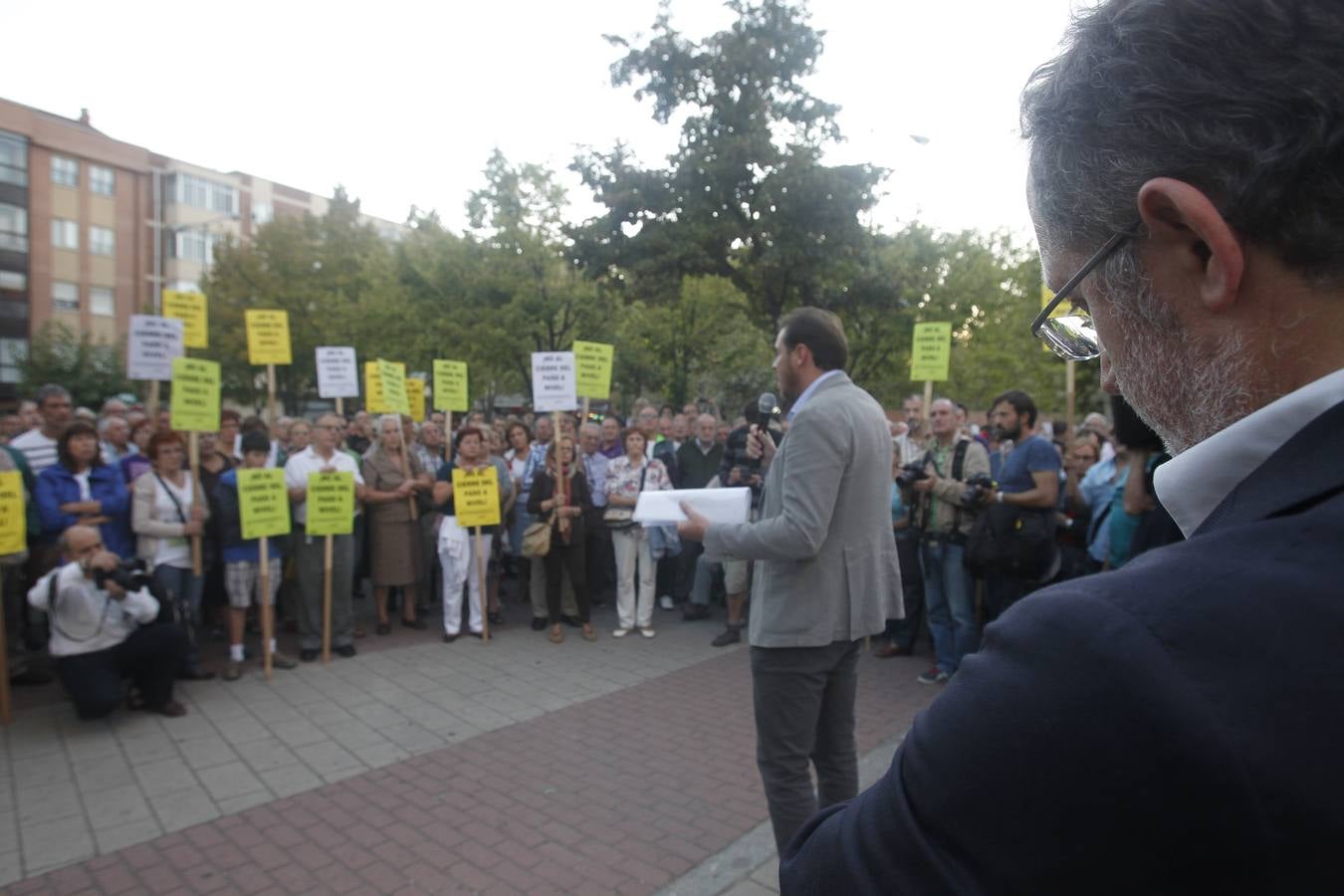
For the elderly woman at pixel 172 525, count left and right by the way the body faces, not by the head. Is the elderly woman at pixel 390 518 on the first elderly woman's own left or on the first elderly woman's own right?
on the first elderly woman's own left

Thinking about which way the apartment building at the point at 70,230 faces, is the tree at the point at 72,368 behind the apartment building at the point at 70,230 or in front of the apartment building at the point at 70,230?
in front

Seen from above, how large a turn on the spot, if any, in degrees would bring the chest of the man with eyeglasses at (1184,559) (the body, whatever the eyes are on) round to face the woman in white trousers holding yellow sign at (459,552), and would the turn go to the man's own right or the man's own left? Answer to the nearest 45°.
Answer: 0° — they already face them

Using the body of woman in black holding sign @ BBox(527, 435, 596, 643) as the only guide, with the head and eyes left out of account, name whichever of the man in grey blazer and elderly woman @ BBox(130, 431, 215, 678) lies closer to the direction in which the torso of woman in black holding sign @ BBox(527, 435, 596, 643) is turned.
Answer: the man in grey blazer

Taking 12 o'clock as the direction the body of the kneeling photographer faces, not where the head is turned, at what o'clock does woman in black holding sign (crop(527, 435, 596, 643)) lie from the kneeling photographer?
The woman in black holding sign is roughly at 10 o'clock from the kneeling photographer.

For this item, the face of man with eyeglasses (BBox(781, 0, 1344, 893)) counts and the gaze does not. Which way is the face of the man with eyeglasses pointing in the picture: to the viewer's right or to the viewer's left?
to the viewer's left

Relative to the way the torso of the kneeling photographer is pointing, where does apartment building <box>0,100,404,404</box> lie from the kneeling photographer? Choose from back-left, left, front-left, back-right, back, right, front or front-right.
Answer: back-left

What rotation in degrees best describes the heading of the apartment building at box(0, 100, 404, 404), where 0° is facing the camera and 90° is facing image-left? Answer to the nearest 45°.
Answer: approximately 315°

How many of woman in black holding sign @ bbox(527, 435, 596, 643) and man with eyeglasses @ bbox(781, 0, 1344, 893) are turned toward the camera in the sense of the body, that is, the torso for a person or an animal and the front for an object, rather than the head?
1
